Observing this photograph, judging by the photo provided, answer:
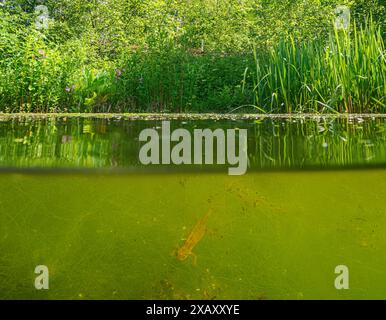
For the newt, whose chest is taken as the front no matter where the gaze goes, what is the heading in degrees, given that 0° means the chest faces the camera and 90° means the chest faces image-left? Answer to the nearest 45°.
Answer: approximately 45°
